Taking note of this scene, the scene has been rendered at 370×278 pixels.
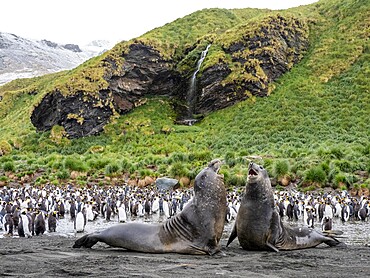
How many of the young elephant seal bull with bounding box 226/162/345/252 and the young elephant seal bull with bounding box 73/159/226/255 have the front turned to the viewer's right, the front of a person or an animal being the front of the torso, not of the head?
1

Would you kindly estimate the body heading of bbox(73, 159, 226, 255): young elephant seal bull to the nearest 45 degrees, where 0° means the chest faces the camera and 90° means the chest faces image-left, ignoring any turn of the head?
approximately 270°

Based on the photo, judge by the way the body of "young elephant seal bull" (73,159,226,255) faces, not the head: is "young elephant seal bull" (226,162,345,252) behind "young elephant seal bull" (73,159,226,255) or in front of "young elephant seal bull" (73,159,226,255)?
in front

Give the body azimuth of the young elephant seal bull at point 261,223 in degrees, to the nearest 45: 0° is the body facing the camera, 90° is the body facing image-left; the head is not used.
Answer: approximately 45°

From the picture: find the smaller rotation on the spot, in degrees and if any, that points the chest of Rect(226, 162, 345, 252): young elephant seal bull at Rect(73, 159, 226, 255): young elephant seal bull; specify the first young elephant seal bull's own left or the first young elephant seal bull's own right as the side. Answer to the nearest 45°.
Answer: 0° — it already faces it
